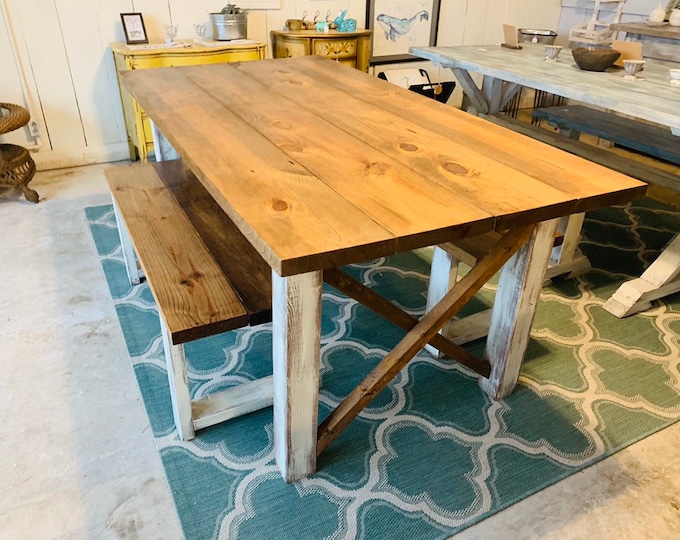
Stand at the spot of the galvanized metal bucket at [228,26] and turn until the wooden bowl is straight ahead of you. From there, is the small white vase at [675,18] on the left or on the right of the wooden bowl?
left

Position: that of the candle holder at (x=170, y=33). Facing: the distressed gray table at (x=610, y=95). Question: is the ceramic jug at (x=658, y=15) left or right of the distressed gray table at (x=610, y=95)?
left

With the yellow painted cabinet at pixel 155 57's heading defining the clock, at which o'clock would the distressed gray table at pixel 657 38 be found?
The distressed gray table is roughly at 9 o'clock from the yellow painted cabinet.

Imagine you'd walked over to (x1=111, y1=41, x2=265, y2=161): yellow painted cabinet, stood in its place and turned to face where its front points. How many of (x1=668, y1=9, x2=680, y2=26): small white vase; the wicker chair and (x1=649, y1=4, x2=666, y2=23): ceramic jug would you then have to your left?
2

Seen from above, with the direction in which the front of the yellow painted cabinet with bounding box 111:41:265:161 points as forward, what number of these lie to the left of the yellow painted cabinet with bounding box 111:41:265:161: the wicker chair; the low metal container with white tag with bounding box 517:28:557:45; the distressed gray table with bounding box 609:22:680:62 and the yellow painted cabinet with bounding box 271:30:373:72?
3

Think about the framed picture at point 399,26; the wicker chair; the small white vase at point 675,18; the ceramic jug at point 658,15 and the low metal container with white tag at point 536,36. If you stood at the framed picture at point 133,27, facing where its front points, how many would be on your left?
4

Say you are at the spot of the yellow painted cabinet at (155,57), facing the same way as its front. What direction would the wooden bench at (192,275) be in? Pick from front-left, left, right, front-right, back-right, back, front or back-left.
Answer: front

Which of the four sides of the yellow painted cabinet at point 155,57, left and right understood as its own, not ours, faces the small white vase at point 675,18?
left

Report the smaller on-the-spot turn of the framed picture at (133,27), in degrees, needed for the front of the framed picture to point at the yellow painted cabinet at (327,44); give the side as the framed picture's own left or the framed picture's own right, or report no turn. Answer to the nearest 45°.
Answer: approximately 90° to the framed picture's own left

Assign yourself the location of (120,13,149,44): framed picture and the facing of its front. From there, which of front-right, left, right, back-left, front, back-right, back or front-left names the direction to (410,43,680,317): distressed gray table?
front-left

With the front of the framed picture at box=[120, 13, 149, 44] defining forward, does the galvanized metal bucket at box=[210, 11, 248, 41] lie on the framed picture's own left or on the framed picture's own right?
on the framed picture's own left

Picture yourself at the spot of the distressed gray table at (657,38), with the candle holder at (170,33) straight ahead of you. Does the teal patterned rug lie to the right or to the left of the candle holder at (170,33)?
left

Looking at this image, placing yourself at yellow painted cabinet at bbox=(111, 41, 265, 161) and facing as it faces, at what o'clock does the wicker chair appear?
The wicker chair is roughly at 2 o'clock from the yellow painted cabinet.

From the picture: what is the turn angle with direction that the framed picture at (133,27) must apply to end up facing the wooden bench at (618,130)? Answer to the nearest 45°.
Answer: approximately 45° to its left

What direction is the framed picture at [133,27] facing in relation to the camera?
toward the camera

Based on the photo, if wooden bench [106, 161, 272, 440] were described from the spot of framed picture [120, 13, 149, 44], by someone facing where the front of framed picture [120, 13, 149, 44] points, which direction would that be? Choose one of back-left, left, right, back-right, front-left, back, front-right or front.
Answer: front

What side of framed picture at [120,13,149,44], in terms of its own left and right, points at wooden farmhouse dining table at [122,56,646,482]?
front

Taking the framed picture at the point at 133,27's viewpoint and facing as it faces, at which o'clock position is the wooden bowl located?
The wooden bowl is roughly at 10 o'clock from the framed picture.
